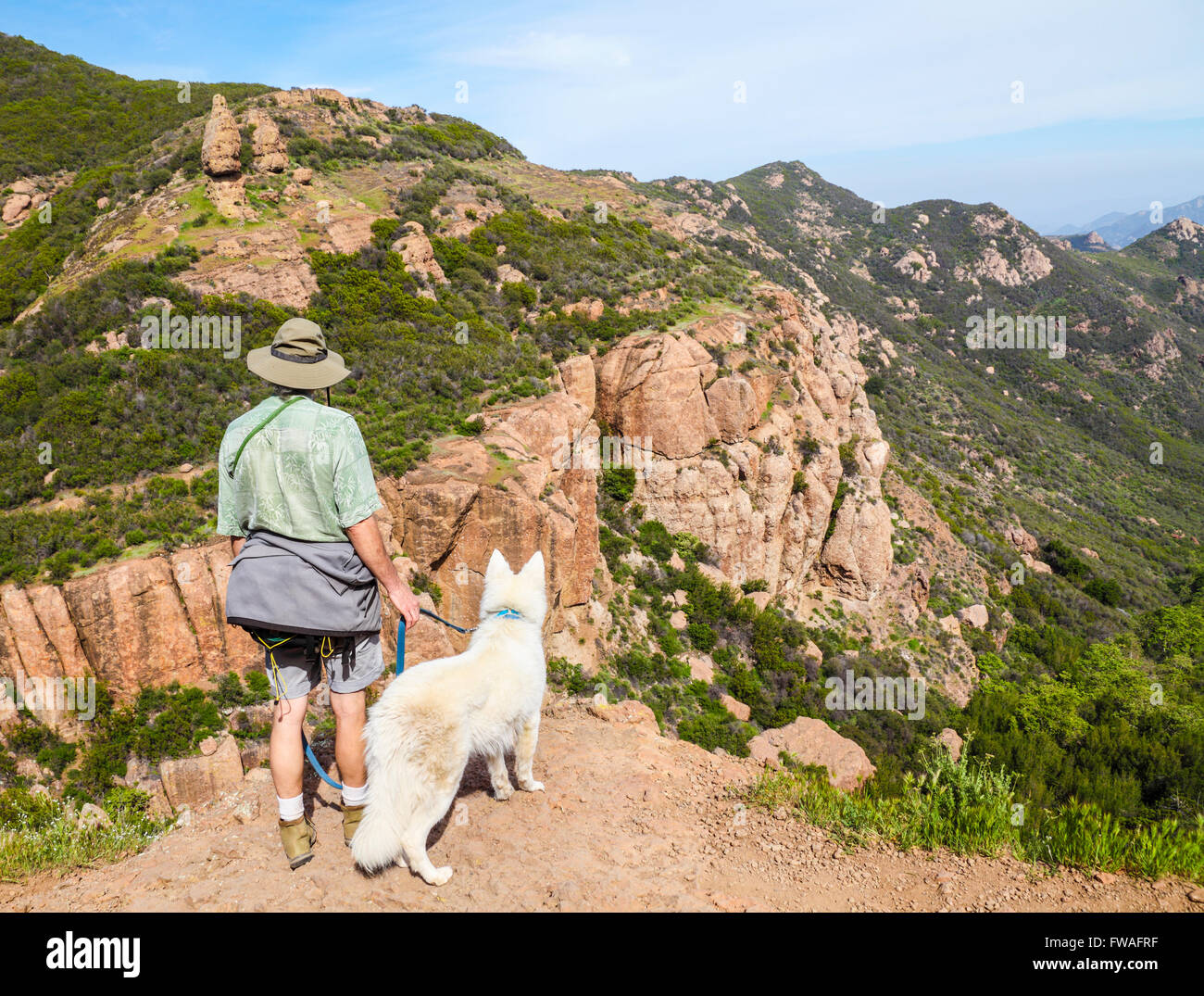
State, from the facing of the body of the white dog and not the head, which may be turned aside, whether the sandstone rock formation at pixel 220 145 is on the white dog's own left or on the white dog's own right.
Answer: on the white dog's own left

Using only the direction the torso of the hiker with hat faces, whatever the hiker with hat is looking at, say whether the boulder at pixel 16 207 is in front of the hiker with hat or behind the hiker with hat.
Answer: in front

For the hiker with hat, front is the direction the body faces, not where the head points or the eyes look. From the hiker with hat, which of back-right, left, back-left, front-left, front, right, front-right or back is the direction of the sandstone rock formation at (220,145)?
front

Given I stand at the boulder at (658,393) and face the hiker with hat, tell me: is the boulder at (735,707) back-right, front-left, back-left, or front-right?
front-left

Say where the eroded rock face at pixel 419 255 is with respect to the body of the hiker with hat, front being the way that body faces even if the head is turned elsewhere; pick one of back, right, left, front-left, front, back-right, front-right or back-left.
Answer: front

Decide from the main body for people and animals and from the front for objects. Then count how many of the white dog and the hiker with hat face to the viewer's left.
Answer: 0

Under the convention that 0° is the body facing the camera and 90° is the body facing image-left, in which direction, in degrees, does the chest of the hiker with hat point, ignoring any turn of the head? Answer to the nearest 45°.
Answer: approximately 180°

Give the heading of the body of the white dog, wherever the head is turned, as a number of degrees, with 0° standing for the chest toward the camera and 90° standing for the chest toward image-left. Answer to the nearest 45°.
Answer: approximately 225°
